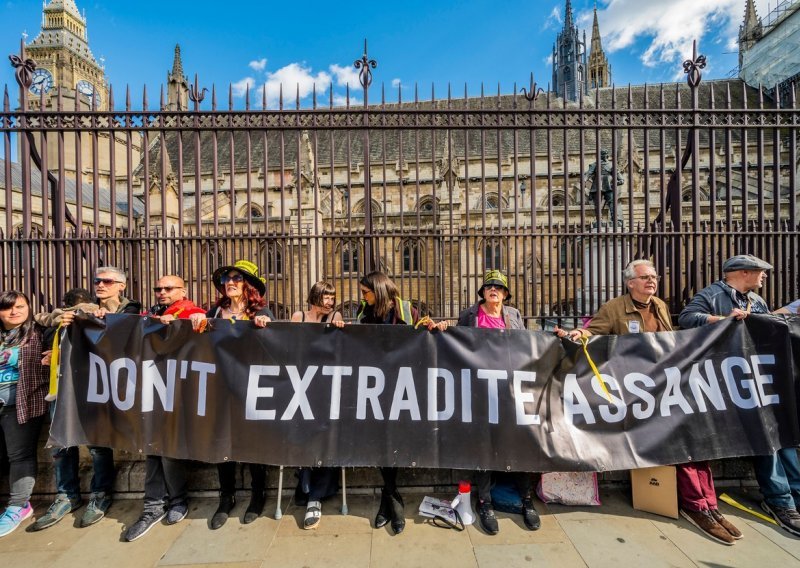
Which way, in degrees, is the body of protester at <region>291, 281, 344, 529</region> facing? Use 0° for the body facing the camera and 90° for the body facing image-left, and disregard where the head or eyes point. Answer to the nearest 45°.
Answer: approximately 0°

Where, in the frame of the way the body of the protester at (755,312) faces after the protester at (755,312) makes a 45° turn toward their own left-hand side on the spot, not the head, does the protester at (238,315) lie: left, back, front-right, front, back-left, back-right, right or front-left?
back-right

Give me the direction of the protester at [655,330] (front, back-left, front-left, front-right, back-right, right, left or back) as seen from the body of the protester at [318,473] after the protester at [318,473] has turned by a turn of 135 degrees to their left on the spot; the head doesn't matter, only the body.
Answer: front-right

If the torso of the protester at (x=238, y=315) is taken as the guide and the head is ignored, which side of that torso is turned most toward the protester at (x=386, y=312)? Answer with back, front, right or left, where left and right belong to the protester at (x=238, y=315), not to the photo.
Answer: left

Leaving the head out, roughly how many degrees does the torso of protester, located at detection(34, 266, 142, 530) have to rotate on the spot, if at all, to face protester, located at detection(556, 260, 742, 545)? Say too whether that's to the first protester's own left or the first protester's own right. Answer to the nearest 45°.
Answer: approximately 90° to the first protester's own left

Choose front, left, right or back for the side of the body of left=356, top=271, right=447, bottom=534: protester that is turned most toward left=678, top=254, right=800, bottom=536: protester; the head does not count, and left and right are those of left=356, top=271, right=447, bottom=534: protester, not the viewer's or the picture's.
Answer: left

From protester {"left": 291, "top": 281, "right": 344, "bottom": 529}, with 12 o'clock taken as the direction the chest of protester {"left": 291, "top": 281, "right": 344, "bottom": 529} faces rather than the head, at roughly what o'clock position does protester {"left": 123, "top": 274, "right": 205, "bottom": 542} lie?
protester {"left": 123, "top": 274, "right": 205, "bottom": 542} is roughly at 3 o'clock from protester {"left": 291, "top": 281, "right": 344, "bottom": 529}.

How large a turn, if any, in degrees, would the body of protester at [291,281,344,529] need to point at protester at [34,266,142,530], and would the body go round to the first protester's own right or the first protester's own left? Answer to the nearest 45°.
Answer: approximately 90° to the first protester's own right

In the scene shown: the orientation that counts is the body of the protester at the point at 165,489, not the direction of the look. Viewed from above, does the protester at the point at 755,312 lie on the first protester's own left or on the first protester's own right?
on the first protester's own left

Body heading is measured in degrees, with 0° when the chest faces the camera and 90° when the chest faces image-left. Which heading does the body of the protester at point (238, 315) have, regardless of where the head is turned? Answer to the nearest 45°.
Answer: approximately 45°
